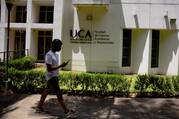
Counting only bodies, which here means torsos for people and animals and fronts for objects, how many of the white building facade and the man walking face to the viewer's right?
1

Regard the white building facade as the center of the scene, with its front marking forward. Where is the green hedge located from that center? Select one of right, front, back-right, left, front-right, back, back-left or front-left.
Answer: front

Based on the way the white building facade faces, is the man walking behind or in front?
in front

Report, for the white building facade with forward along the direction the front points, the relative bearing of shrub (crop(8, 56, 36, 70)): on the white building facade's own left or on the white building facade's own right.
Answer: on the white building facade's own right

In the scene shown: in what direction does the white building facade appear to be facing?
toward the camera

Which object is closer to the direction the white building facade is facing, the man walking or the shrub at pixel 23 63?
the man walking

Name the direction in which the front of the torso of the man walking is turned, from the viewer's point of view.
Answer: to the viewer's right

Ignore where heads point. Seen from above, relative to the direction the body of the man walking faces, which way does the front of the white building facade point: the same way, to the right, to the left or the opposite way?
to the right

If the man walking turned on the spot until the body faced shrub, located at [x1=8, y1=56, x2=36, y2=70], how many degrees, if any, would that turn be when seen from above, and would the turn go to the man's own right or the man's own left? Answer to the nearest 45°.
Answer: approximately 90° to the man's own left

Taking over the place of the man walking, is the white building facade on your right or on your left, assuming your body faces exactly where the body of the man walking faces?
on your left
